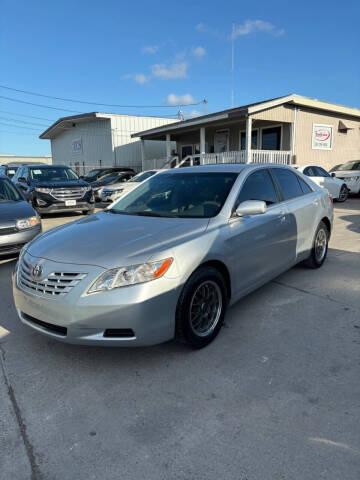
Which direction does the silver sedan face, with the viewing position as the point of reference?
facing the viewer and to the left of the viewer

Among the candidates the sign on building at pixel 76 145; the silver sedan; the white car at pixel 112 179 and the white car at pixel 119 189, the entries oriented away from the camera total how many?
0

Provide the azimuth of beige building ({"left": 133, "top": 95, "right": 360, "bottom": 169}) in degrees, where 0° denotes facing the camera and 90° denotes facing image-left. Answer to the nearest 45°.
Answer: approximately 45°

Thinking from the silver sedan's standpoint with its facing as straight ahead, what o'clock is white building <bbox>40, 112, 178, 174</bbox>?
The white building is roughly at 4 o'clock from the silver sedan.

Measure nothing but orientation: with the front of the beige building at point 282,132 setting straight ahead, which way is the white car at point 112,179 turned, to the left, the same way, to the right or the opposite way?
the same way

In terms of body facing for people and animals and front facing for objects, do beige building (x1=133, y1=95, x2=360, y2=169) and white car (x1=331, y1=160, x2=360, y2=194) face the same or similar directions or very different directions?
same or similar directions

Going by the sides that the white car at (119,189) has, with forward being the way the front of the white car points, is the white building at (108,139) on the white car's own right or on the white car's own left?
on the white car's own right

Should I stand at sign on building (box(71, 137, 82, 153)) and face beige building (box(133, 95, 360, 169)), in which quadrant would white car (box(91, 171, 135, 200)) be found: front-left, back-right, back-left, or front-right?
front-right

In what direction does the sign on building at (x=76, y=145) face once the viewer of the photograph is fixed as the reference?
facing the viewer

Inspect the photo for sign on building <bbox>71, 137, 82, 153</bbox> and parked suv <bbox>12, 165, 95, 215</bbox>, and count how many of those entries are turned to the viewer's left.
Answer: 0

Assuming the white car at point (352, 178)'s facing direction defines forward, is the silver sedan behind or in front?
in front

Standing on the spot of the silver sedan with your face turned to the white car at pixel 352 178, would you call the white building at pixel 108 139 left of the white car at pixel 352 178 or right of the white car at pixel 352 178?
left

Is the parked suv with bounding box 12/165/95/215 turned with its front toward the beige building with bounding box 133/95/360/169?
no

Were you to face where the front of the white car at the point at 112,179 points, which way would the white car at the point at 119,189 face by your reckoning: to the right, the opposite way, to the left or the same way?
the same way
